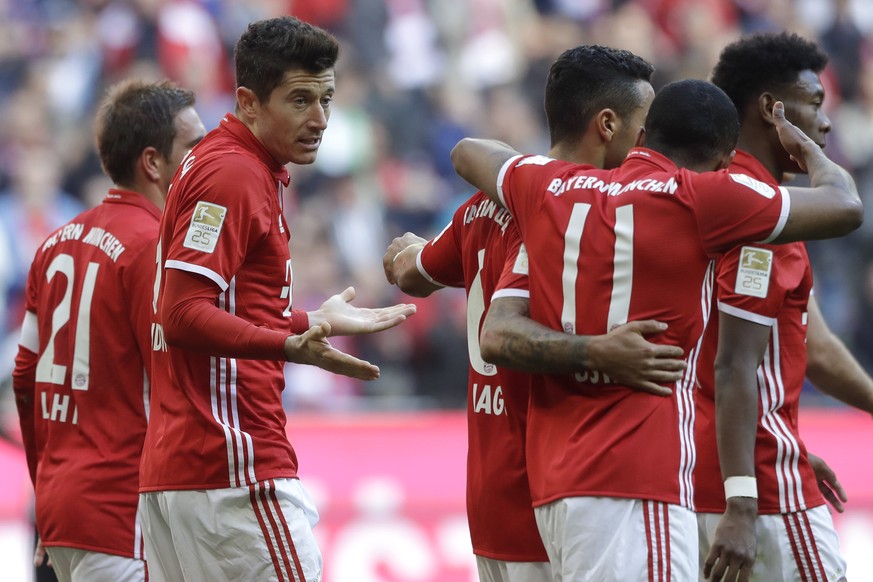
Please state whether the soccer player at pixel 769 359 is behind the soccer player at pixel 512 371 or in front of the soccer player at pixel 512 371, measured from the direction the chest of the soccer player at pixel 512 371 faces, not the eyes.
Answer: in front

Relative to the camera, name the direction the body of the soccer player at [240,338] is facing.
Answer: to the viewer's right

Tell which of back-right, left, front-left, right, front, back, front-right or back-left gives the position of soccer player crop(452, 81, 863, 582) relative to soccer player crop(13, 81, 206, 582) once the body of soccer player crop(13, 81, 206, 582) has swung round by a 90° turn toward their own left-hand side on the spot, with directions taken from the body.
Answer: back

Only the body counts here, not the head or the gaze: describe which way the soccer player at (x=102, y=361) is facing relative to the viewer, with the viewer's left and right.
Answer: facing away from the viewer and to the right of the viewer

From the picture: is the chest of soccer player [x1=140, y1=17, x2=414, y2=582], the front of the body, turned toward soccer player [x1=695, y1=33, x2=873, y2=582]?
yes

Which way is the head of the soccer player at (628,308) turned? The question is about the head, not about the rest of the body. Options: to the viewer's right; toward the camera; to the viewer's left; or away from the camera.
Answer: away from the camera

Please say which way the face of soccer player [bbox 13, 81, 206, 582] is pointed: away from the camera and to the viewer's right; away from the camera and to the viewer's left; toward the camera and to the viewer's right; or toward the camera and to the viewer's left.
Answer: away from the camera and to the viewer's right

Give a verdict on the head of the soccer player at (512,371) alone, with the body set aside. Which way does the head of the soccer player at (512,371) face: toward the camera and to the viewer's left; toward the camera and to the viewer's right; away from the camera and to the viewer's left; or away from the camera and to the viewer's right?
away from the camera and to the viewer's right

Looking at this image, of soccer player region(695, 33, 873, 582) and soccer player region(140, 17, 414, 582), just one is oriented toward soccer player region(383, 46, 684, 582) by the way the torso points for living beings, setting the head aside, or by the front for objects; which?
soccer player region(140, 17, 414, 582)

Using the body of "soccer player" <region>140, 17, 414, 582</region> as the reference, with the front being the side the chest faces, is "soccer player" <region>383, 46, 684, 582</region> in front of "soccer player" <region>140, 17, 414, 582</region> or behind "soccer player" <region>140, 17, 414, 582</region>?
in front

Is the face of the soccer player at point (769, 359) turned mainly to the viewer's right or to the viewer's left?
to the viewer's right

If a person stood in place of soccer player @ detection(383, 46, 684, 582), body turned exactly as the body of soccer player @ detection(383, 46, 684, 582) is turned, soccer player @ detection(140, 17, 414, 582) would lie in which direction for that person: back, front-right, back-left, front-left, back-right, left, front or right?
back-left
